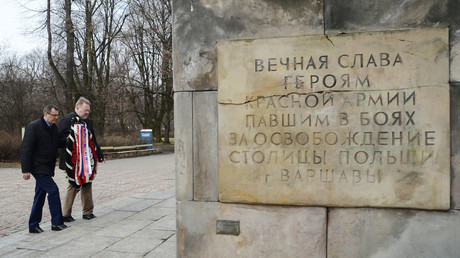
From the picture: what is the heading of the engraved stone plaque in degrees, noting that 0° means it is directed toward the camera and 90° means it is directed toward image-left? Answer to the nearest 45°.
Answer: approximately 0°

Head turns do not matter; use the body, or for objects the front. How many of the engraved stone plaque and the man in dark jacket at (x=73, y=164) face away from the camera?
0

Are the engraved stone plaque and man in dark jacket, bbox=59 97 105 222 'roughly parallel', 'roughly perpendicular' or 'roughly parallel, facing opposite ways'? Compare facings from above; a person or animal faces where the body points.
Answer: roughly perpendicular

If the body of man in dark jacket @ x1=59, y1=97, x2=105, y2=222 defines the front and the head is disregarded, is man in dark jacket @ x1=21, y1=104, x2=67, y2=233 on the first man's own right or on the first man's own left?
on the first man's own right

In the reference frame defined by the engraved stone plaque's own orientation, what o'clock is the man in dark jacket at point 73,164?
The man in dark jacket is roughly at 4 o'clock from the engraved stone plaque.

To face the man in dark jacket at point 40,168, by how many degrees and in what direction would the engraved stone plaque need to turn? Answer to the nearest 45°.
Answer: approximately 90° to its right

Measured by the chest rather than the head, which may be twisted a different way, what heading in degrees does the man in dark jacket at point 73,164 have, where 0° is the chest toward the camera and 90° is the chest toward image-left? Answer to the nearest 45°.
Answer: approximately 315°

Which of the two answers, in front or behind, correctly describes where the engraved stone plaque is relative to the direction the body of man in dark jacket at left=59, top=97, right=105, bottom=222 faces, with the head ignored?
in front
